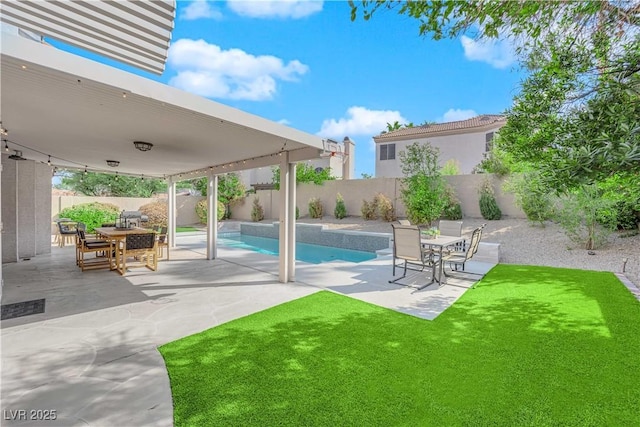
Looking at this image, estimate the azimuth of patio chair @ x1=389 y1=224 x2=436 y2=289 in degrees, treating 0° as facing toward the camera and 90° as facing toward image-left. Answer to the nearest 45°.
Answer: approximately 225°

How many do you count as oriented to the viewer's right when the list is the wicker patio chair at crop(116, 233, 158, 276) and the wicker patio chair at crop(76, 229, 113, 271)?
1

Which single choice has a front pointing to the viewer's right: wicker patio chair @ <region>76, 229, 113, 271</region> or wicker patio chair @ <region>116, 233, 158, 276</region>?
wicker patio chair @ <region>76, 229, 113, 271</region>

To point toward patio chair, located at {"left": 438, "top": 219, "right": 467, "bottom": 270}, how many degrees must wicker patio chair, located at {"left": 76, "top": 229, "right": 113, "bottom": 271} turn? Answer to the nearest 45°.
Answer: approximately 45° to its right

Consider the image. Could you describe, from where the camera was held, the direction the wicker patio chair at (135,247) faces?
facing away from the viewer and to the left of the viewer

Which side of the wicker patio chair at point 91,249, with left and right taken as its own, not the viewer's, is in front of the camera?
right

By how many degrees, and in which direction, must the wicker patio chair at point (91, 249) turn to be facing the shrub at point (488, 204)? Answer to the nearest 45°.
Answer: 0° — it already faces it
